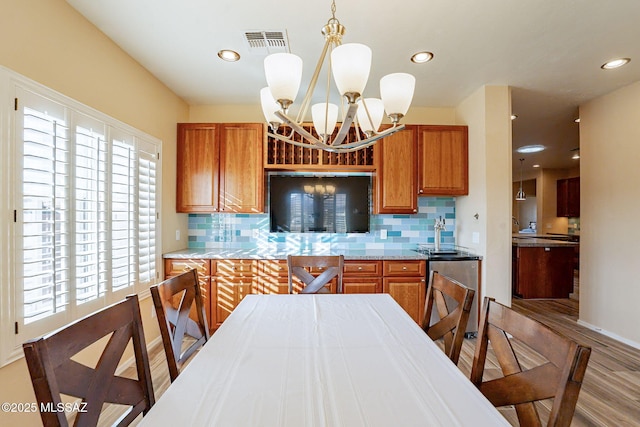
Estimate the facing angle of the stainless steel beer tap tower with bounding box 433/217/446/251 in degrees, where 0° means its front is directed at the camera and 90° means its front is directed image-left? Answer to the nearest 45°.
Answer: approximately 0°

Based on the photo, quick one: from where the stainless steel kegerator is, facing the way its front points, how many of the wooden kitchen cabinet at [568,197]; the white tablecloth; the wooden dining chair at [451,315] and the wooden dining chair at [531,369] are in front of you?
3

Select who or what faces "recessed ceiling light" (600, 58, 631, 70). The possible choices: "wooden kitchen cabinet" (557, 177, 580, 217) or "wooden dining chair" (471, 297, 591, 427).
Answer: the wooden kitchen cabinet

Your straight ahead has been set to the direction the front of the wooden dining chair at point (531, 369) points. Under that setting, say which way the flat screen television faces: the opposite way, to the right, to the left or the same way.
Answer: to the left

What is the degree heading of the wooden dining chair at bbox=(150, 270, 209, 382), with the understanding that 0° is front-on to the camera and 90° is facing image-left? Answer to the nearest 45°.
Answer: approximately 315°
